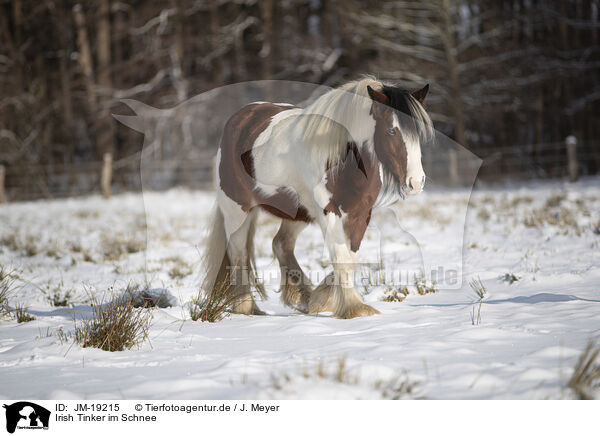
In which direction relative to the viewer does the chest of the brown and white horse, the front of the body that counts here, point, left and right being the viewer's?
facing the viewer and to the right of the viewer

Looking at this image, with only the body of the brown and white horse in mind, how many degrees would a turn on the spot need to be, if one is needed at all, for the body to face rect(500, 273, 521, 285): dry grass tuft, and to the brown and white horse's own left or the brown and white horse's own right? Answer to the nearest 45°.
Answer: approximately 90° to the brown and white horse's own left

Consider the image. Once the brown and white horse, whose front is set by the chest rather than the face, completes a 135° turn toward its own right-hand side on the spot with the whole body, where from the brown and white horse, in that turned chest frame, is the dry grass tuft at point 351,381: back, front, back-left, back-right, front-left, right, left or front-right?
left

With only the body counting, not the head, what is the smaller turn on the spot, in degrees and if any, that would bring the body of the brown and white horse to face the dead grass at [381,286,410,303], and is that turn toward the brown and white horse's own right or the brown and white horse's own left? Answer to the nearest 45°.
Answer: approximately 90° to the brown and white horse's own left

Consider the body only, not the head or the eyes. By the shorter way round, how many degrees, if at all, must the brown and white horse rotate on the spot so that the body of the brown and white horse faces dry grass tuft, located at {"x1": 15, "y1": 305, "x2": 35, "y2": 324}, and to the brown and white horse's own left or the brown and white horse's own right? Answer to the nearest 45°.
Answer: approximately 135° to the brown and white horse's own right

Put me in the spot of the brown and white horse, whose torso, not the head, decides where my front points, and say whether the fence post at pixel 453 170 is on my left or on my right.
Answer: on my left

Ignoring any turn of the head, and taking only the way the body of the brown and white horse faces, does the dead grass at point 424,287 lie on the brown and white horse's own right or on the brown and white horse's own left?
on the brown and white horse's own left

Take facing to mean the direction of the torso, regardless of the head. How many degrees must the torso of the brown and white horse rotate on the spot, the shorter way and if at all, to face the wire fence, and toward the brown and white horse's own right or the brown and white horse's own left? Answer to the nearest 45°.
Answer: approximately 135° to the brown and white horse's own left
